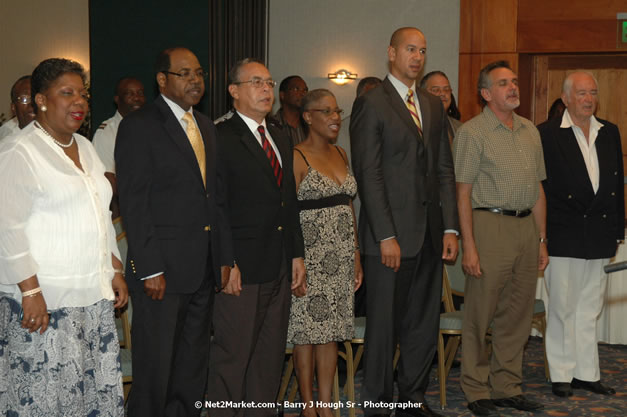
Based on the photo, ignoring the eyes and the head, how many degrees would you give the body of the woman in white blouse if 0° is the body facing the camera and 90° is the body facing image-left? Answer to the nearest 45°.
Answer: approximately 315°

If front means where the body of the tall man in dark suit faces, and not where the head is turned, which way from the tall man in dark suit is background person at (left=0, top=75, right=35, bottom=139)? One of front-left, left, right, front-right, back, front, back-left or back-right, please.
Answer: back-right

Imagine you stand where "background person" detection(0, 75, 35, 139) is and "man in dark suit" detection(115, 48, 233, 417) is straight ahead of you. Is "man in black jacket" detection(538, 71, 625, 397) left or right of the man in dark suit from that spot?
left

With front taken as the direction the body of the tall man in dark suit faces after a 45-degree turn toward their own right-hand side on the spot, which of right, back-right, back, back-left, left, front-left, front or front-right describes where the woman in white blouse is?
front-right

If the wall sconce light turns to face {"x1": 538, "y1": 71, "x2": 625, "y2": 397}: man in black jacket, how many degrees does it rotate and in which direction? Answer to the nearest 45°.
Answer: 0° — it already faces them

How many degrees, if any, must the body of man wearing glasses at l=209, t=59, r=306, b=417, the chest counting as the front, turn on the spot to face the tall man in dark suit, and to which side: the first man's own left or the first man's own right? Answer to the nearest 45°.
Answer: approximately 90° to the first man's own left

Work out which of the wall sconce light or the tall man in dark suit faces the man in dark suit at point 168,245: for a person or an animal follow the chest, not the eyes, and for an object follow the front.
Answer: the wall sconce light

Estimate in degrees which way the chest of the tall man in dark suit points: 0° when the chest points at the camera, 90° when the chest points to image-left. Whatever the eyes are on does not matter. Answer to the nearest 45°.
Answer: approximately 315°

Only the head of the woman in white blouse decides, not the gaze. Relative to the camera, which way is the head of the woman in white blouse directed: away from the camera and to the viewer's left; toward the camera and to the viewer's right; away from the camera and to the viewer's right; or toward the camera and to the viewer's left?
toward the camera and to the viewer's right

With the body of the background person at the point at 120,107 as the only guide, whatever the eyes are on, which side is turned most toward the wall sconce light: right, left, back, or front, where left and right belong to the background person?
left

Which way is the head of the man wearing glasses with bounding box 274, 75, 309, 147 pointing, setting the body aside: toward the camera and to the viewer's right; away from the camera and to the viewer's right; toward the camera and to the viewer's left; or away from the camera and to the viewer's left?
toward the camera and to the viewer's right
